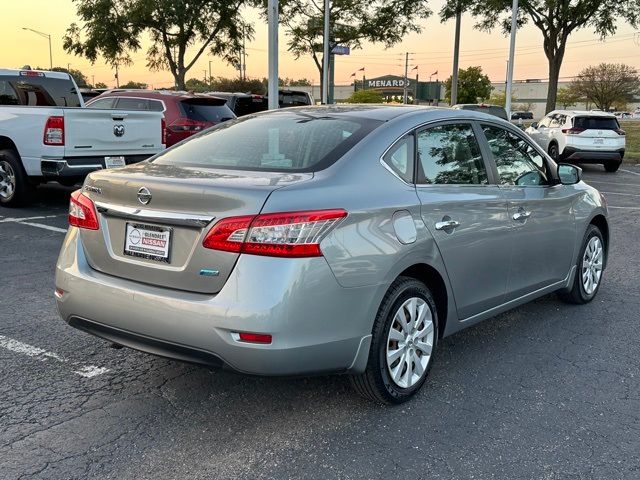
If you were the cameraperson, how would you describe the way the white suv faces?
facing away from the viewer and to the left of the viewer

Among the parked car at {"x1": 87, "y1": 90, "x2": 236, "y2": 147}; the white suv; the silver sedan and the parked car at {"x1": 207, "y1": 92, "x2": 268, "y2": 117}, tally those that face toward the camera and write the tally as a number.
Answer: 0

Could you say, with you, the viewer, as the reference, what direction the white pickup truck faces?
facing away from the viewer and to the left of the viewer

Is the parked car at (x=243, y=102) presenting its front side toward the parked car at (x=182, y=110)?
no

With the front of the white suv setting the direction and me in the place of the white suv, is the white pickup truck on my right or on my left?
on my left

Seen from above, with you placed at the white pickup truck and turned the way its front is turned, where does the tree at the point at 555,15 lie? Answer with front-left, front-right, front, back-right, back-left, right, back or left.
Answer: right

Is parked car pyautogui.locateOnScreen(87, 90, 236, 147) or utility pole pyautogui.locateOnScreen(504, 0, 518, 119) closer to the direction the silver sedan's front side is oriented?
the utility pole

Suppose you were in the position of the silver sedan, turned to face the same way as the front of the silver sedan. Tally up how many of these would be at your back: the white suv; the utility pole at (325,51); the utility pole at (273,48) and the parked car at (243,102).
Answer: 0

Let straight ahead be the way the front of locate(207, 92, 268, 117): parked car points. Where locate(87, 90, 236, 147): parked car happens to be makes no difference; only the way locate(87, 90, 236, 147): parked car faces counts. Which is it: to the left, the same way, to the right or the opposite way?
the same way

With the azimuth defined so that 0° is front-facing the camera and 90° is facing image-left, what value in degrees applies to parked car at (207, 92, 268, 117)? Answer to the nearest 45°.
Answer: approximately 135°

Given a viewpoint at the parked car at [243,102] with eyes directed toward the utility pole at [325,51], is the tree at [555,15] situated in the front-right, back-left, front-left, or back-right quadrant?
front-right

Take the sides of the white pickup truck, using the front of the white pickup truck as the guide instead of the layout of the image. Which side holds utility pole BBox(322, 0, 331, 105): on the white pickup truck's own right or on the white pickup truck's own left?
on the white pickup truck's own right

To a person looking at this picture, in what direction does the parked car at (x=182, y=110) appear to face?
facing away from the viewer and to the left of the viewer

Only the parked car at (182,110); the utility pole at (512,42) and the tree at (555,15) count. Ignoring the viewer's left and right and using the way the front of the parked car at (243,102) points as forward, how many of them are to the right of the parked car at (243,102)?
2

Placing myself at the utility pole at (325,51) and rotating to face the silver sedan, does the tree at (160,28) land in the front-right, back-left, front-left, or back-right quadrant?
back-right

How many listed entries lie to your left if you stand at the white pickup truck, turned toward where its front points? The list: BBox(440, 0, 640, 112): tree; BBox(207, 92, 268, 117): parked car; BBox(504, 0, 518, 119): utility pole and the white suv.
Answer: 0

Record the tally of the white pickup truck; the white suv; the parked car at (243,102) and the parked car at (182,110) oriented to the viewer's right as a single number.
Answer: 0

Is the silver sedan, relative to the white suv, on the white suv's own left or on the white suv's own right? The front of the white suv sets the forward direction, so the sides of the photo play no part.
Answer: on the white suv's own left

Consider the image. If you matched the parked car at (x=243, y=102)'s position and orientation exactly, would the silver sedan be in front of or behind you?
behind

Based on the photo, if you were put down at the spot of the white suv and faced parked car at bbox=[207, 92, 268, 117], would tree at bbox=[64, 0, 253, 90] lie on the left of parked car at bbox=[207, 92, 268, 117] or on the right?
right

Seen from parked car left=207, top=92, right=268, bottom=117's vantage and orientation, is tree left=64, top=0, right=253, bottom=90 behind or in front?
in front

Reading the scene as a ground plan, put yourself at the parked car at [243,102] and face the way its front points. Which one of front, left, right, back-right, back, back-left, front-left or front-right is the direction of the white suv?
back-right
